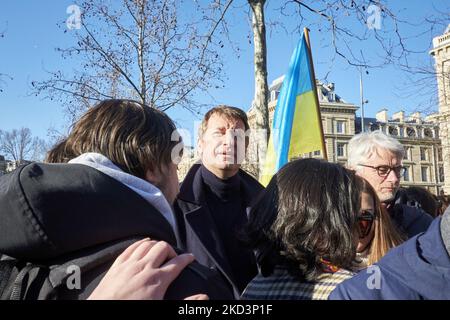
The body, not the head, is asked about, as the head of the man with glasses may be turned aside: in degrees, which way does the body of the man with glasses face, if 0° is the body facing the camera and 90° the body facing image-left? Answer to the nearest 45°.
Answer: approximately 315°

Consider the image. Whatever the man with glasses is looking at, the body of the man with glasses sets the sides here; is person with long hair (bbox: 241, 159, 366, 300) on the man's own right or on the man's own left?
on the man's own right

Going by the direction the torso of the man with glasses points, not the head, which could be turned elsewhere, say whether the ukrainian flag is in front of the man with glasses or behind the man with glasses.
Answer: behind

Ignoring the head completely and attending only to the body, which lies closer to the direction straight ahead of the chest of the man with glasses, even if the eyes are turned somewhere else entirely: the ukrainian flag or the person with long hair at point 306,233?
the person with long hair

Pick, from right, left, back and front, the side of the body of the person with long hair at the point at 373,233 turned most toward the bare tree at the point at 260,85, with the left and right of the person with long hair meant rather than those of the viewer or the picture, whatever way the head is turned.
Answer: right

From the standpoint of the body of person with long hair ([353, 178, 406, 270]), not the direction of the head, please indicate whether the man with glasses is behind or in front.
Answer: behind
